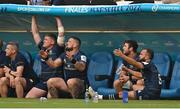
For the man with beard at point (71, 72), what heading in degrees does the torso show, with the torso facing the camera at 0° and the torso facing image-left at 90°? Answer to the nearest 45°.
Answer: approximately 45°

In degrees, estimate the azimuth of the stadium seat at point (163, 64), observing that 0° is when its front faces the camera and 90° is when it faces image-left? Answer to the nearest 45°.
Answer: approximately 45°

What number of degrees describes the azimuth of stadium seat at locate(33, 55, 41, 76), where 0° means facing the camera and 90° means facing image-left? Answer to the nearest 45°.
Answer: approximately 45°

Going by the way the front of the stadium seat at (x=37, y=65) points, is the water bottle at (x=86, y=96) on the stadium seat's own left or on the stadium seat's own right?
on the stadium seat's own left

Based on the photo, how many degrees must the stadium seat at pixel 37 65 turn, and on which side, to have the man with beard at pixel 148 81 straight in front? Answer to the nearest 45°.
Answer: approximately 90° to its left
